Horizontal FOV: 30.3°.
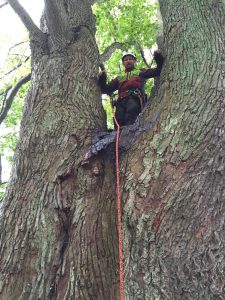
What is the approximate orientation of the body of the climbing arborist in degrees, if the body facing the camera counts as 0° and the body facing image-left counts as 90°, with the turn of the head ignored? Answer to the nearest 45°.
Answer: approximately 0°

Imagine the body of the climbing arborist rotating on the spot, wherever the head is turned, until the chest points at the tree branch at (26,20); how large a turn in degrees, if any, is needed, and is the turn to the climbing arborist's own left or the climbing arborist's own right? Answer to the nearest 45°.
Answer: approximately 45° to the climbing arborist's own right
